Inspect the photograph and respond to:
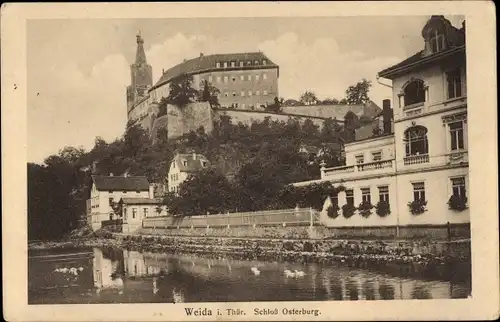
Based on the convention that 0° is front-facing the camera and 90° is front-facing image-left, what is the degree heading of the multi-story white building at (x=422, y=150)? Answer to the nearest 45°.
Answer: approximately 45°
